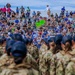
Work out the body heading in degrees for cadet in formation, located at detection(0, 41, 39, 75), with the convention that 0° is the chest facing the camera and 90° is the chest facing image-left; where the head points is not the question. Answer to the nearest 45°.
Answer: approximately 180°
